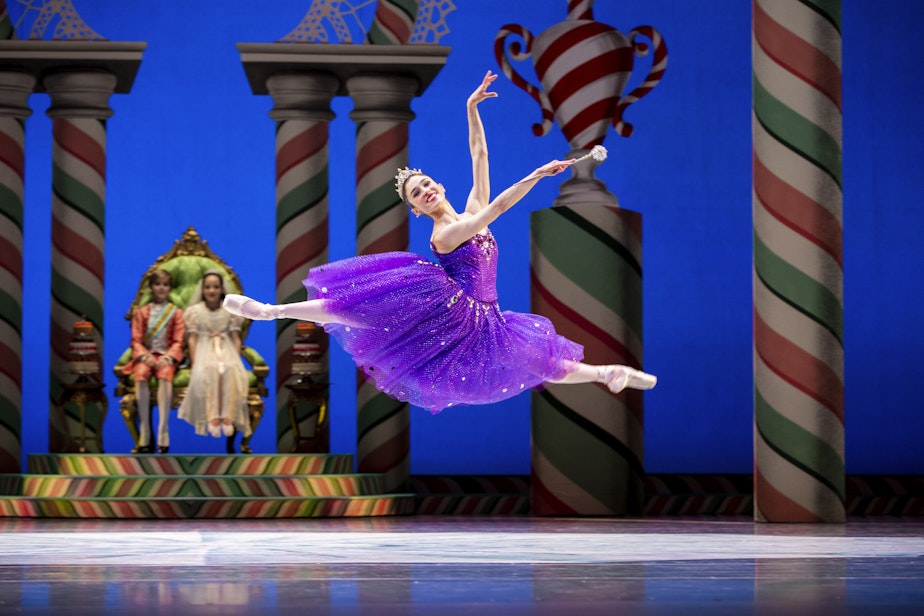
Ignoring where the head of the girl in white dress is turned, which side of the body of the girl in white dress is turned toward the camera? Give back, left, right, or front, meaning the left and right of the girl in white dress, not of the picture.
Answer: front

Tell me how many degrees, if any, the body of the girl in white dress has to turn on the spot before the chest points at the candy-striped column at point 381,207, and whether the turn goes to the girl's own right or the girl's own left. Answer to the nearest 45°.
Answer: approximately 135° to the girl's own left

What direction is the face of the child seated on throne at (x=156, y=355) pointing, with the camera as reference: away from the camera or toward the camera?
toward the camera

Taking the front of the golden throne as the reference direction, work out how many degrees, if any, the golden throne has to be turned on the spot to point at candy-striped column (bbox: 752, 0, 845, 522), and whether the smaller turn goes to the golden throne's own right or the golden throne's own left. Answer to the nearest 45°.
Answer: approximately 45° to the golden throne's own left

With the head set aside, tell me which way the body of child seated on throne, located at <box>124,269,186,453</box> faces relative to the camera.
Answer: toward the camera

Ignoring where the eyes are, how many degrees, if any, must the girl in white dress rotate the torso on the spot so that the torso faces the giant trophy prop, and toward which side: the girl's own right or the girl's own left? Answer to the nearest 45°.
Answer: approximately 90° to the girl's own left

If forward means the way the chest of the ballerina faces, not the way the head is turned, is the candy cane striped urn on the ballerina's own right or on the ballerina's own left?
on the ballerina's own left

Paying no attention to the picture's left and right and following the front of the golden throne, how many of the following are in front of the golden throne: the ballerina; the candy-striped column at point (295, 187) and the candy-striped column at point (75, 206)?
1

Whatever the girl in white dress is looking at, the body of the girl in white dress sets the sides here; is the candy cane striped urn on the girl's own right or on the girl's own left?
on the girl's own left

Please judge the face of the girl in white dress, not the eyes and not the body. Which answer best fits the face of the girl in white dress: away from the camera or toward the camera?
toward the camera
